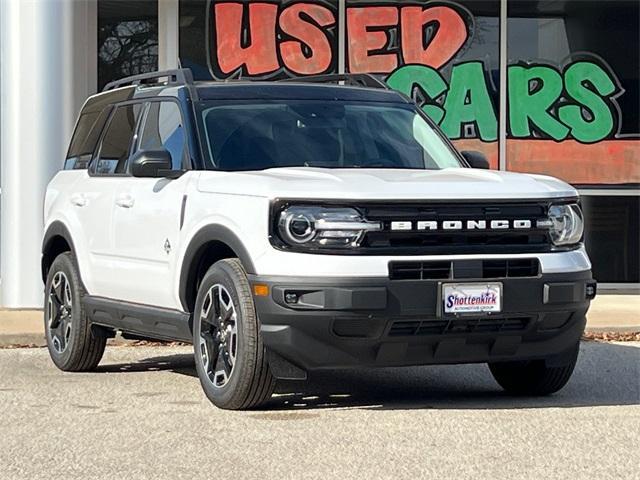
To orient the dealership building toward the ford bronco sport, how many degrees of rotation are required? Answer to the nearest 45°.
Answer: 0° — it already faces it

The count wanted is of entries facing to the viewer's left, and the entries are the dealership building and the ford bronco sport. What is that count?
0

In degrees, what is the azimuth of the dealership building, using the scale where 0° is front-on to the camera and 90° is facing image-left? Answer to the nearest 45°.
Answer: approximately 0°
